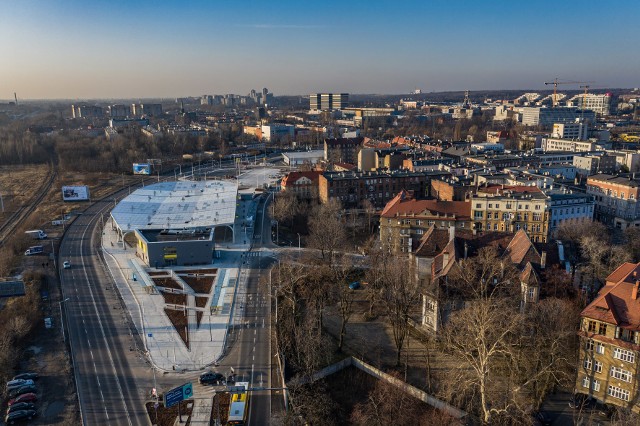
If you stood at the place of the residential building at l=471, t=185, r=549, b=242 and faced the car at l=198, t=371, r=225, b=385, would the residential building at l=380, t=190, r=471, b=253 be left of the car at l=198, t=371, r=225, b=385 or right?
right

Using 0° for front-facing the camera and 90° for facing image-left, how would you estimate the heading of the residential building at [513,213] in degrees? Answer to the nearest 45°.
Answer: approximately 0°

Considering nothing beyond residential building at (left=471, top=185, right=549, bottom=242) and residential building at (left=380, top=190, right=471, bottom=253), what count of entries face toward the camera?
2

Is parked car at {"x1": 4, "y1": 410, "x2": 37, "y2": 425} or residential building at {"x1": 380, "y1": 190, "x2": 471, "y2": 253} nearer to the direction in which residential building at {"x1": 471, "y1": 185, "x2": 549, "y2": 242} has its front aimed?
the parked car

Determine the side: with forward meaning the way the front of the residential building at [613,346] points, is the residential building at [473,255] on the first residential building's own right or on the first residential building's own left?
on the first residential building's own right
